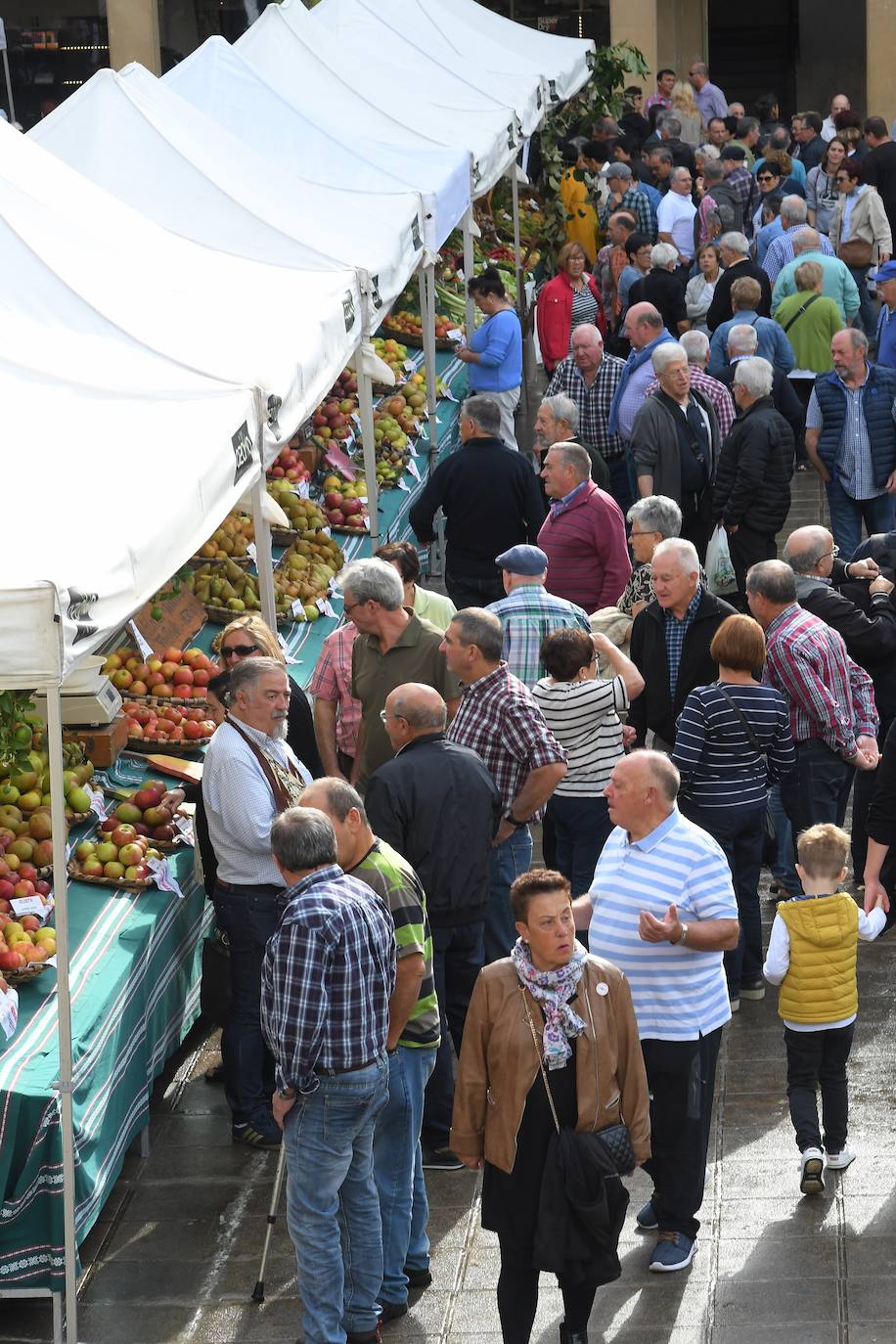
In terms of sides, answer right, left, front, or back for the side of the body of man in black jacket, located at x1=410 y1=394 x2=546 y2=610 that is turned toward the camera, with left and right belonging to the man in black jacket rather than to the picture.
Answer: back

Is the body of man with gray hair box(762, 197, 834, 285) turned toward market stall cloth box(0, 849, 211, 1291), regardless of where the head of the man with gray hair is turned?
no

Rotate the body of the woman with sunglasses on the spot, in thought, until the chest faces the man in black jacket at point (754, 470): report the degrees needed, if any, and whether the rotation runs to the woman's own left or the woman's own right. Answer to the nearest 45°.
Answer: approximately 180°

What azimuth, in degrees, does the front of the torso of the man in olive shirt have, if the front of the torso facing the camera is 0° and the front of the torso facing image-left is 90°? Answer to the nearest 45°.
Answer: approximately 45°

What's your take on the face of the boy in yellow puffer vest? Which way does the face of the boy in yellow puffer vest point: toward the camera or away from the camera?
away from the camera

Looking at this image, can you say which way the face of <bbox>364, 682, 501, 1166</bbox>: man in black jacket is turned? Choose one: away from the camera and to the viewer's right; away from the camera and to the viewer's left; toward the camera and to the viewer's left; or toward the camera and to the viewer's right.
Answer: away from the camera and to the viewer's left

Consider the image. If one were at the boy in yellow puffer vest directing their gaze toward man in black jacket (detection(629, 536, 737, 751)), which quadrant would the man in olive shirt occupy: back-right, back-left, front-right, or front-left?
front-left

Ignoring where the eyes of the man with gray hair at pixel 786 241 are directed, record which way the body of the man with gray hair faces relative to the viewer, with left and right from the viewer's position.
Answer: facing away from the viewer

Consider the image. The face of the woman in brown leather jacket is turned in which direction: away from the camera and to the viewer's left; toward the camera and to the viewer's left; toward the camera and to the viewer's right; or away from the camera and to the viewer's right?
toward the camera and to the viewer's right
